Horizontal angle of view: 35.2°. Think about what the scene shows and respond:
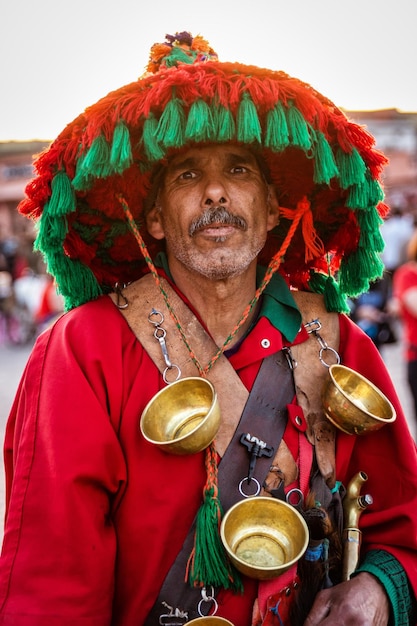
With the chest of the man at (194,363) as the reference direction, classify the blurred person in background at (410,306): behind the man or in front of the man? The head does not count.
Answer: behind

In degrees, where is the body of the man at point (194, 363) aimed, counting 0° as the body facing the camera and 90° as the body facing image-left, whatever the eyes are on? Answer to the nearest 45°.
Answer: approximately 0°
